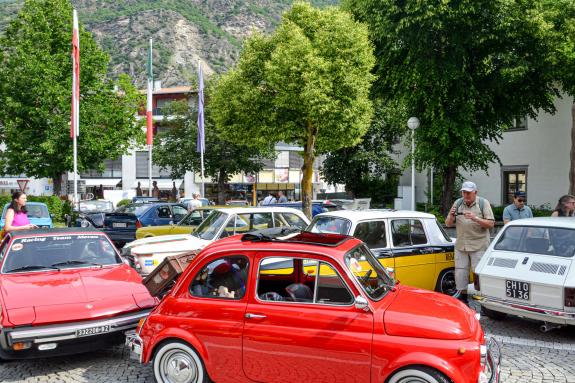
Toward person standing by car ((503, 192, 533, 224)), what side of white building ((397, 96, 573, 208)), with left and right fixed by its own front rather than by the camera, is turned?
front

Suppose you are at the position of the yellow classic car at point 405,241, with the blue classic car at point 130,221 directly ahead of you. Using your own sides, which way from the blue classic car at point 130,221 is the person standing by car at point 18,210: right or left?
left

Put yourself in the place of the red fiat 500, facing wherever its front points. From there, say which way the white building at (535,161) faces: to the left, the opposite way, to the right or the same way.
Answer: to the right

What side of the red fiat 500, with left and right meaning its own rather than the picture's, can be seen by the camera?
right

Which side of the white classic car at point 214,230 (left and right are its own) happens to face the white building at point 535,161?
back

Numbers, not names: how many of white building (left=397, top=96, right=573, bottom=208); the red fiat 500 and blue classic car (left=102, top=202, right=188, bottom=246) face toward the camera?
1

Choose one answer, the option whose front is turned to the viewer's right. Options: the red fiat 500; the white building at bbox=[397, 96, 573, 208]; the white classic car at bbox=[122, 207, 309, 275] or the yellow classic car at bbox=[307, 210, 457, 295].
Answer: the red fiat 500

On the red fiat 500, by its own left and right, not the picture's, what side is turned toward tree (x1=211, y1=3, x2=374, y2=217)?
left

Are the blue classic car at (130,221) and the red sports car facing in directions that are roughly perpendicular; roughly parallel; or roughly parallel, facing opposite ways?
roughly perpendicular

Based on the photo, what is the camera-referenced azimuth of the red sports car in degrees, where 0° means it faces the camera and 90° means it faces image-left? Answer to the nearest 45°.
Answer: approximately 315°

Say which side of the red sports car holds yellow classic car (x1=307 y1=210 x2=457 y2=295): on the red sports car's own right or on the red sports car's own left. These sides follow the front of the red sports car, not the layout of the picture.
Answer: on the red sports car's own left

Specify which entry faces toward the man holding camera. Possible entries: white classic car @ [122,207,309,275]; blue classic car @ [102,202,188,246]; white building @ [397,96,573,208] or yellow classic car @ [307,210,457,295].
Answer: the white building

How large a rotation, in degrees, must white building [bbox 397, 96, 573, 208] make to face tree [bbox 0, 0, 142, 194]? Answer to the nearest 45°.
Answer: approximately 90° to its right
